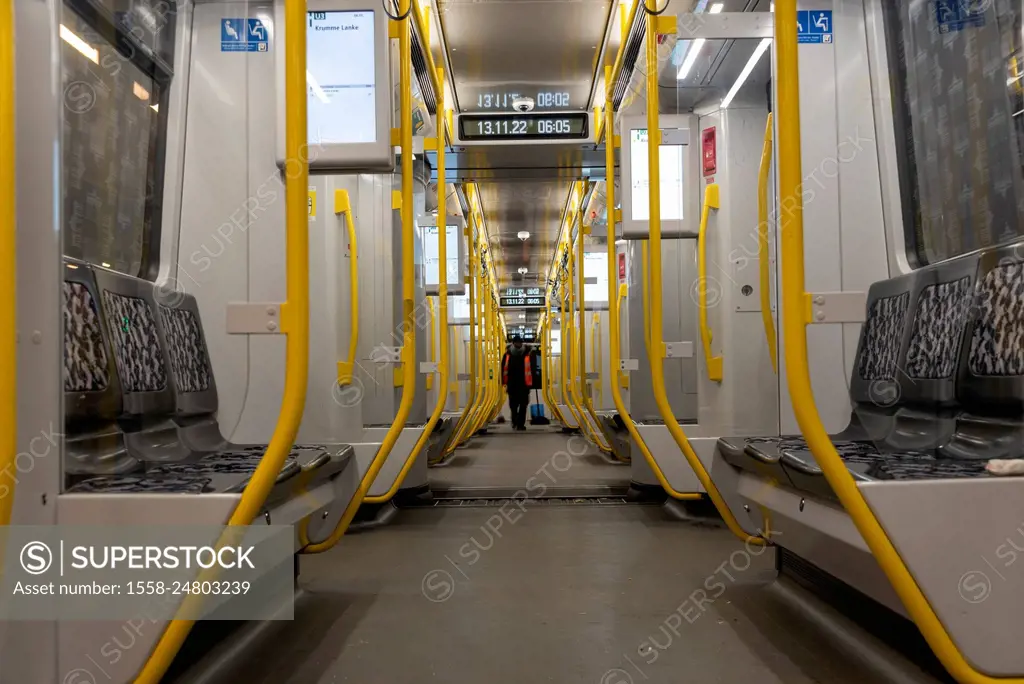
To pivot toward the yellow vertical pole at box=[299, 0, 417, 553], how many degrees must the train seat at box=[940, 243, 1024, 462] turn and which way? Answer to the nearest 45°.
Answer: approximately 45° to its right

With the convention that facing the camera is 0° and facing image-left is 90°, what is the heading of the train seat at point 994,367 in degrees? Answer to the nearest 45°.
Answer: approximately 45°

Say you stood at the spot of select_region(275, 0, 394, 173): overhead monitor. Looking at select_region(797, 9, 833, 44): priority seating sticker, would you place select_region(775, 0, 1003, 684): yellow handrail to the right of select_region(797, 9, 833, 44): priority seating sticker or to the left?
right

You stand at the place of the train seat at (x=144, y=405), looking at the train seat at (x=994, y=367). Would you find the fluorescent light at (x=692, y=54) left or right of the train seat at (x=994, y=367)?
left

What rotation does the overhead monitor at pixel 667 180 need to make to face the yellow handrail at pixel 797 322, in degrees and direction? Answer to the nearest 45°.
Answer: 0° — it already faces it

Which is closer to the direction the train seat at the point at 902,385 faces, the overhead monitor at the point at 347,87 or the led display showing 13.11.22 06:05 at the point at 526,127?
the overhead monitor

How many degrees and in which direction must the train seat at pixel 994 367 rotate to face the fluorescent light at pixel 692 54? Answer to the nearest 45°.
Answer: approximately 90° to its right

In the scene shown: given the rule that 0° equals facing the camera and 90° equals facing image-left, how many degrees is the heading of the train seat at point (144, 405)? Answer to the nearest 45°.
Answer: approximately 315°

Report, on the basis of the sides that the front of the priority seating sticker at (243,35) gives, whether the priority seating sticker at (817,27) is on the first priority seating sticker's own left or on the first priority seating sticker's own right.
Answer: on the first priority seating sticker's own left
